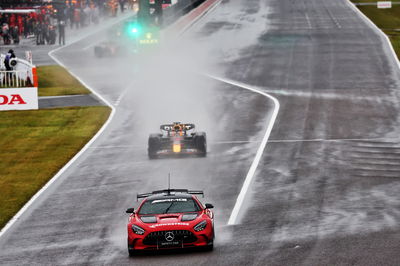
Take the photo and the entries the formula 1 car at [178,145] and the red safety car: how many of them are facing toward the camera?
2

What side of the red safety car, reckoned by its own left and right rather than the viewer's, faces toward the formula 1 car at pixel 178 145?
back

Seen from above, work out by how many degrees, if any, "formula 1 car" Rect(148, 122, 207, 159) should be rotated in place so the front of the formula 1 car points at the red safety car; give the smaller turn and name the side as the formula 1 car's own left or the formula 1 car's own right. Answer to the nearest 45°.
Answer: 0° — it already faces it

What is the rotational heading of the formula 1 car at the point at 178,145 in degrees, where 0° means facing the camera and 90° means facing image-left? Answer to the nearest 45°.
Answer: approximately 0°
